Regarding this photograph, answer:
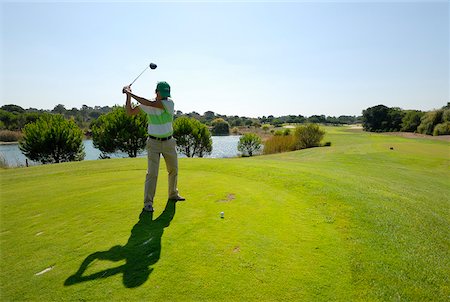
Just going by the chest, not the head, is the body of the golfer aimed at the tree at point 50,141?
no
